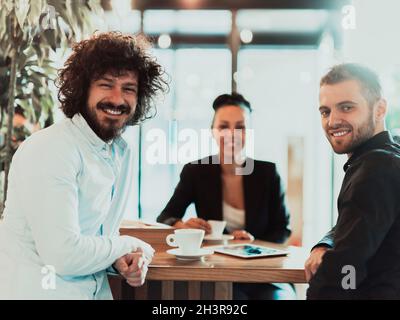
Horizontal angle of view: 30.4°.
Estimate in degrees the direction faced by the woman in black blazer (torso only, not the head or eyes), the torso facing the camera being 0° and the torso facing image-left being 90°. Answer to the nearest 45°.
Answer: approximately 0°

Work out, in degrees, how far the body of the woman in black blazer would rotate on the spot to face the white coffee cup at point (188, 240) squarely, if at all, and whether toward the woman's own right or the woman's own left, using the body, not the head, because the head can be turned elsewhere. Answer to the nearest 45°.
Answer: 0° — they already face it

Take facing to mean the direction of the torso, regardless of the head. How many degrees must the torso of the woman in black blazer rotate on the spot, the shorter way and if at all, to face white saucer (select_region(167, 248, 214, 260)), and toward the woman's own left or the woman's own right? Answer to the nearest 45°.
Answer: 0° — they already face it

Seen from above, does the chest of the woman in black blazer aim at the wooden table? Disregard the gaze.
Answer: yes
